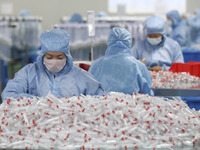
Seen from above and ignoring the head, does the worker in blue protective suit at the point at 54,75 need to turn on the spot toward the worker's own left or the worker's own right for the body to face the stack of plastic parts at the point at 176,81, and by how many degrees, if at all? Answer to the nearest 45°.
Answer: approximately 135° to the worker's own left

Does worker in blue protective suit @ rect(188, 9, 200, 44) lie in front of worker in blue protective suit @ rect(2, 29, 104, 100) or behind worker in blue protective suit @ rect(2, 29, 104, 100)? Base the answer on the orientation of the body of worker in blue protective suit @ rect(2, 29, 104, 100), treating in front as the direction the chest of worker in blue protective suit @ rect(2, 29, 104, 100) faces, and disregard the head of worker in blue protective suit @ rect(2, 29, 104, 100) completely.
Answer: behind

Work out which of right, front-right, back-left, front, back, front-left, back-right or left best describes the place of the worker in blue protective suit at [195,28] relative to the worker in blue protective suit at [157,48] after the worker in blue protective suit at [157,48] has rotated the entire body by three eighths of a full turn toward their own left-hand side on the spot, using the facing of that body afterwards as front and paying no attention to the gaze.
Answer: front-left
